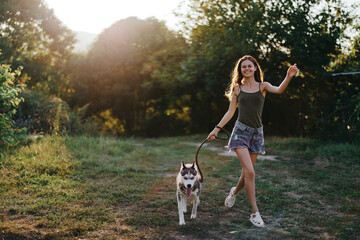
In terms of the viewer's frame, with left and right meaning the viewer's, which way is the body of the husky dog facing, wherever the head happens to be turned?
facing the viewer

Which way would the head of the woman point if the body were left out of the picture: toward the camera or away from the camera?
toward the camera

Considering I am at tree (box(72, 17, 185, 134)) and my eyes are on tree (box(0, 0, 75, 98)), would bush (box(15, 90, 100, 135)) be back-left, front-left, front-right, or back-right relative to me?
front-left

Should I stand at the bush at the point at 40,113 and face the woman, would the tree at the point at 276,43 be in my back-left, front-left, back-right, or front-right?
front-left

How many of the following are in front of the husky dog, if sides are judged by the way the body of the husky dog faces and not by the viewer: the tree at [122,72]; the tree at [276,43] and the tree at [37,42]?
0

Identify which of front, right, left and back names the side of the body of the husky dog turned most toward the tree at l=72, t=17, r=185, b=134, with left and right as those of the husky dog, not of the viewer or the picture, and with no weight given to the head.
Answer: back

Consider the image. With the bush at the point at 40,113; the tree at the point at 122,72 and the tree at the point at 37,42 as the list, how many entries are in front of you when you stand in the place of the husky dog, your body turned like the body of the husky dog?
0

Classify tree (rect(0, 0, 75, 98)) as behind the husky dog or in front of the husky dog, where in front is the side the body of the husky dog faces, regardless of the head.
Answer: behind

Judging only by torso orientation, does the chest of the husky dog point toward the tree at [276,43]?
no
